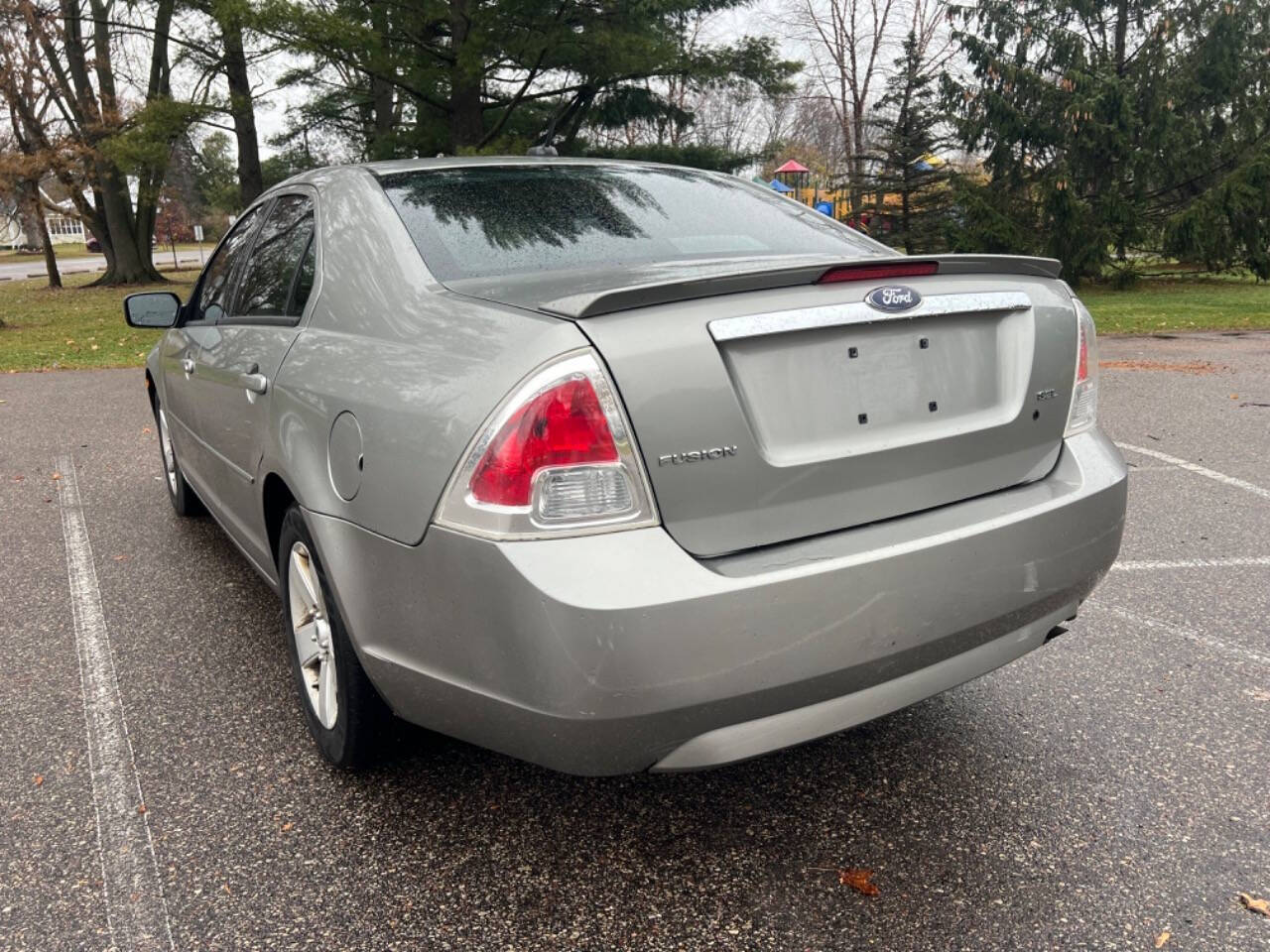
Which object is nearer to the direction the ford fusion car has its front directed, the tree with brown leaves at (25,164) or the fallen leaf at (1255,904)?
the tree with brown leaves

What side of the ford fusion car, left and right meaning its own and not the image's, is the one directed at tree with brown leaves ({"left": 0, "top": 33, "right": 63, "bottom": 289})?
front

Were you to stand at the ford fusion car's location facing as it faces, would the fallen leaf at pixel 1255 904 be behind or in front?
behind

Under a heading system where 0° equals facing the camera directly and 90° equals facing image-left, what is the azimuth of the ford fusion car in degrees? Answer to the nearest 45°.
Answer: approximately 135°

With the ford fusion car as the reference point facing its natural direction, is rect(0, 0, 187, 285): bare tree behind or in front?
in front
